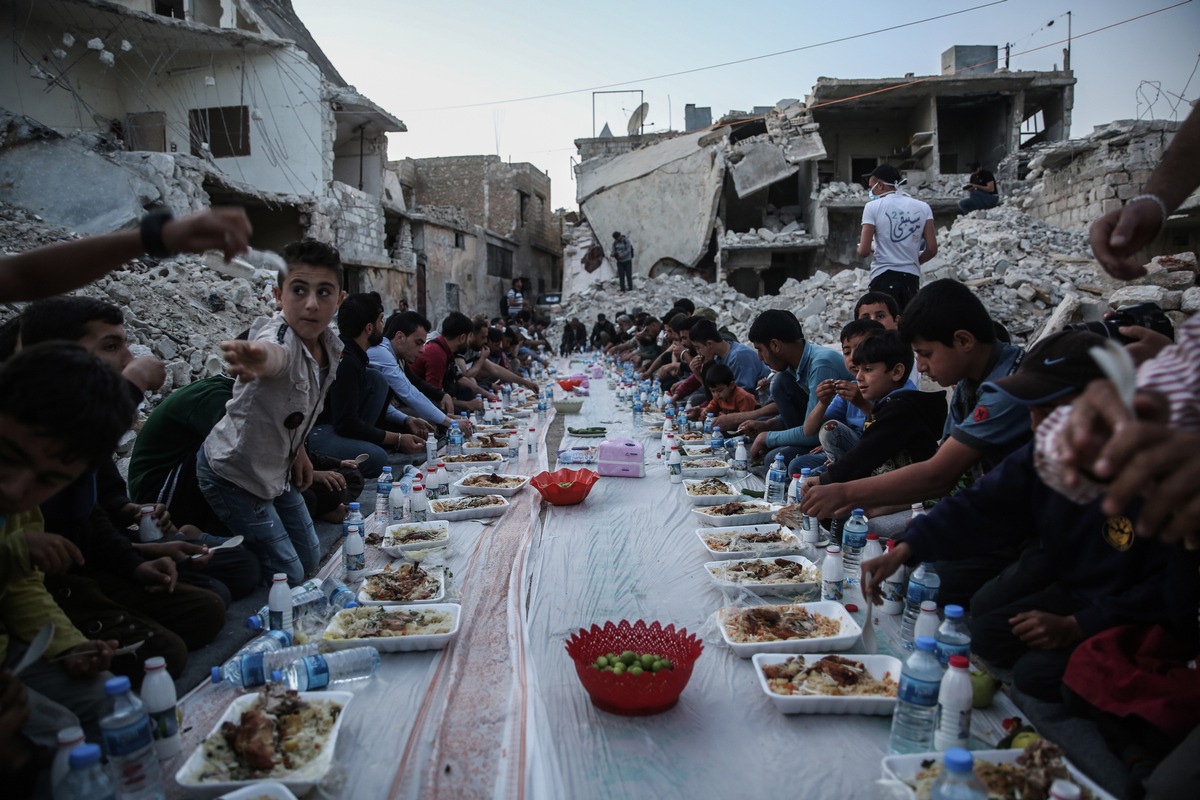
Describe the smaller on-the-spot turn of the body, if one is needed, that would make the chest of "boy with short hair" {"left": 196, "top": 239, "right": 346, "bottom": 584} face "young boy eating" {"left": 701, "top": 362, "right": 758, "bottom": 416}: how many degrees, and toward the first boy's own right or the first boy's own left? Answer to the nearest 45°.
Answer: approximately 90° to the first boy's own left

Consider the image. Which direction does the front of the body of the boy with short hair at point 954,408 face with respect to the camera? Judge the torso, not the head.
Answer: to the viewer's left

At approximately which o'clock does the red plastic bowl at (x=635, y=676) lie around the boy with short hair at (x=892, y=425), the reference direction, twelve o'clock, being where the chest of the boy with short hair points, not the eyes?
The red plastic bowl is roughly at 11 o'clock from the boy with short hair.

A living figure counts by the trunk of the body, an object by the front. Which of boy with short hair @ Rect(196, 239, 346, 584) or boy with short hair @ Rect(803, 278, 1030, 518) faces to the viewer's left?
boy with short hair @ Rect(803, 278, 1030, 518)

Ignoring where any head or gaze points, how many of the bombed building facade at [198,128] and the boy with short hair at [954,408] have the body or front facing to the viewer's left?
1

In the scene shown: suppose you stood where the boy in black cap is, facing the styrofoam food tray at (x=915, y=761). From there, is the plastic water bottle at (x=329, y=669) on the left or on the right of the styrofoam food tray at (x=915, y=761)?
right

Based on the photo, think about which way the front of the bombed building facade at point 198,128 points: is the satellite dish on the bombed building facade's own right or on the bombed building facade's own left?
on the bombed building facade's own left
